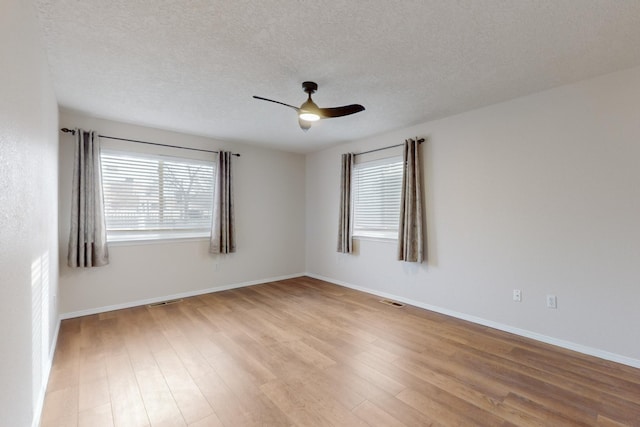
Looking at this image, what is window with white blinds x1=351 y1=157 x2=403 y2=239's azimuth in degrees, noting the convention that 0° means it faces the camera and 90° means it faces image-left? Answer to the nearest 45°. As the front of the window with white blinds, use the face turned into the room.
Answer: approximately 45°

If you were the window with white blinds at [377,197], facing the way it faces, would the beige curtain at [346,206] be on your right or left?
on your right

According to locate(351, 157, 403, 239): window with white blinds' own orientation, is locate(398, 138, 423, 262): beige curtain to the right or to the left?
on its left

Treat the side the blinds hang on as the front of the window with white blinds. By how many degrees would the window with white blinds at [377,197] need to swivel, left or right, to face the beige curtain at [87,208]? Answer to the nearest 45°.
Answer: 0° — it already faces it

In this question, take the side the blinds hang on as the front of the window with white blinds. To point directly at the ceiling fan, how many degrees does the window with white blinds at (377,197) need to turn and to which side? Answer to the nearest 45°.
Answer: approximately 45° to its left
